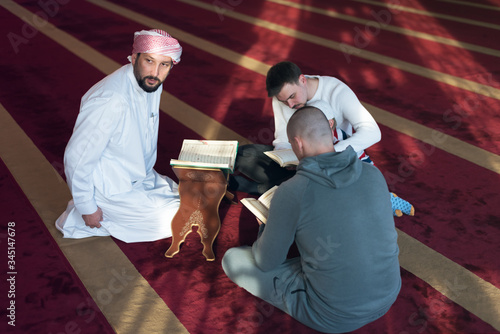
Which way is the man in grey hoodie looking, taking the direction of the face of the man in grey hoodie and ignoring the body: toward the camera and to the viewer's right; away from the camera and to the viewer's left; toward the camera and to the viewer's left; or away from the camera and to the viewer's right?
away from the camera and to the viewer's left

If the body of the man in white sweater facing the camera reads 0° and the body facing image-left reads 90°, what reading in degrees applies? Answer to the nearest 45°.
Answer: approximately 45°

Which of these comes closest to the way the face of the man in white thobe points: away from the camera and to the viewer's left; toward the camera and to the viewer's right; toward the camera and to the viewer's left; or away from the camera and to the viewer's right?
toward the camera and to the viewer's right

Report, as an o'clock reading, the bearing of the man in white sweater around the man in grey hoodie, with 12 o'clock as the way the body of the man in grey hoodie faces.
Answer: The man in white sweater is roughly at 1 o'clock from the man in grey hoodie.

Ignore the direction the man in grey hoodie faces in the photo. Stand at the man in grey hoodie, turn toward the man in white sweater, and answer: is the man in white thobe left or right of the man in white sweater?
left

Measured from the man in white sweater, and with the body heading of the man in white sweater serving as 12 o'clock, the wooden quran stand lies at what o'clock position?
The wooden quran stand is roughly at 12 o'clock from the man in white sweater.

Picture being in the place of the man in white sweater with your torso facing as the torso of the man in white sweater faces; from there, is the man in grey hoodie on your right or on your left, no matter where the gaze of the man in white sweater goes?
on your left

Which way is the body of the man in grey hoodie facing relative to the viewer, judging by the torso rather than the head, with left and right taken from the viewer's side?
facing away from the viewer and to the left of the viewer
